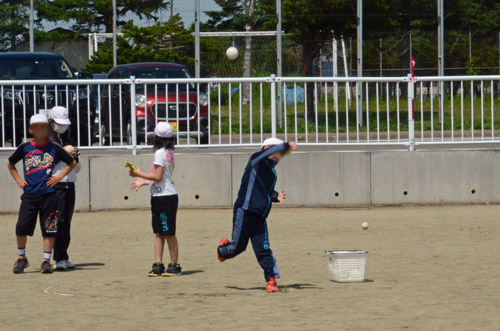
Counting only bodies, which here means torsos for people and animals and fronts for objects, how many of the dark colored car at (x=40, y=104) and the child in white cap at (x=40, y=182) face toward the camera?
2

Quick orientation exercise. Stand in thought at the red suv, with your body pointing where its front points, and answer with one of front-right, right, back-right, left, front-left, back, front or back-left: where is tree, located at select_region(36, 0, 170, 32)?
back-left

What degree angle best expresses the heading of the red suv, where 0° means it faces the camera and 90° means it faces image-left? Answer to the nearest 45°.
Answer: approximately 315°

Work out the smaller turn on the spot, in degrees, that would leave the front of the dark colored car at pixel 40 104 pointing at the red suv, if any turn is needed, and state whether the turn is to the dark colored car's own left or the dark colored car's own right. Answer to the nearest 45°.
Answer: approximately 90° to the dark colored car's own left

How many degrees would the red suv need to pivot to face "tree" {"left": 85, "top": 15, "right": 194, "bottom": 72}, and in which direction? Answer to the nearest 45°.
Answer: approximately 135° to its left

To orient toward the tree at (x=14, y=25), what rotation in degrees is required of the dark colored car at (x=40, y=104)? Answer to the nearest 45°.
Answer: approximately 180°
